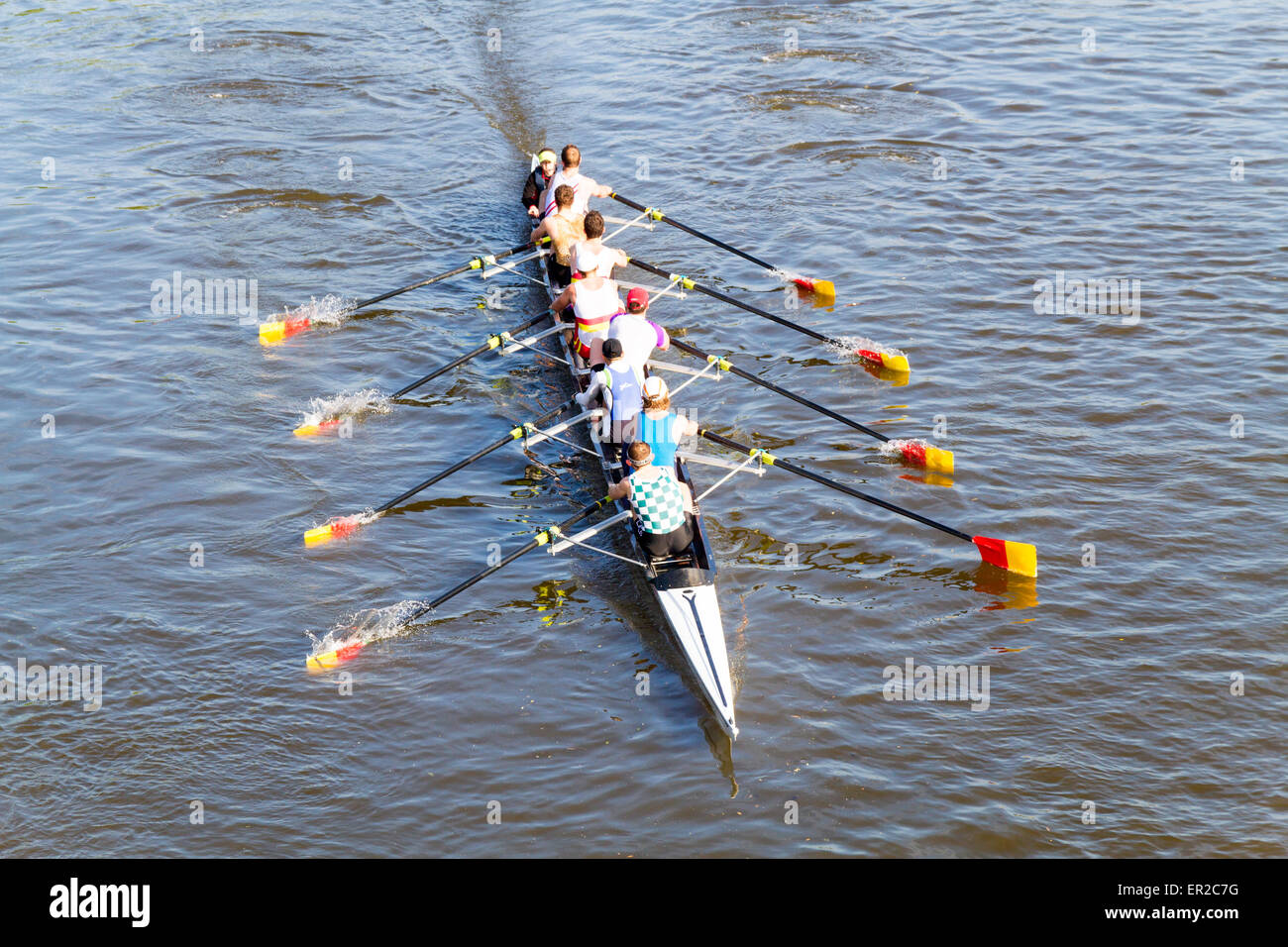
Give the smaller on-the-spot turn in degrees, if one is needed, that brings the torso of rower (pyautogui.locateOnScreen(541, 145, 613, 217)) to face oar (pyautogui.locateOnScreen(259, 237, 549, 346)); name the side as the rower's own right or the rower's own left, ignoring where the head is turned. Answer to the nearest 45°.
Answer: approximately 90° to the rower's own left

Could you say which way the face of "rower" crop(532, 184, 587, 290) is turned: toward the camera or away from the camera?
away from the camera

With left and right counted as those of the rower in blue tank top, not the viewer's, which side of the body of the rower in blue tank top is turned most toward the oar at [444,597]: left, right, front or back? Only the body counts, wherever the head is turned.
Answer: left

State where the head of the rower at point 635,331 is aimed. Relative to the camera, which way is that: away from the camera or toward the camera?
away from the camera

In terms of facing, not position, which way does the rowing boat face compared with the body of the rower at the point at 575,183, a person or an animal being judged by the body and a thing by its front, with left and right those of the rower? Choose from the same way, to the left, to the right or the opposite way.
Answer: the opposite way

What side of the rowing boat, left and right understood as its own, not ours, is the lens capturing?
front

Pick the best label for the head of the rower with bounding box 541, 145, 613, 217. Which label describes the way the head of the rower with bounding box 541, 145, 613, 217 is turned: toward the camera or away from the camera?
away from the camera

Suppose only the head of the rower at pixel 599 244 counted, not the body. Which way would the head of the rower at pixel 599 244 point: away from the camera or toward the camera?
away from the camera

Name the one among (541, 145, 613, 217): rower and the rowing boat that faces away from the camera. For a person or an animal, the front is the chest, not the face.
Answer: the rower

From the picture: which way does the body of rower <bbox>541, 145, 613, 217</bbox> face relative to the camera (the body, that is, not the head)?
away from the camera

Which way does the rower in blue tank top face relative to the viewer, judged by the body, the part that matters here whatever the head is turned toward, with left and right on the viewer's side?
facing away from the viewer

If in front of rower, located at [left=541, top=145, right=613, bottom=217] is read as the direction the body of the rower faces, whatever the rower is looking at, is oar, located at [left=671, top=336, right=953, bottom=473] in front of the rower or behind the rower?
behind

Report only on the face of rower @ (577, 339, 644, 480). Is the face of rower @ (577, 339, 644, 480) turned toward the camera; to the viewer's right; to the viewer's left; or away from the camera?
away from the camera
